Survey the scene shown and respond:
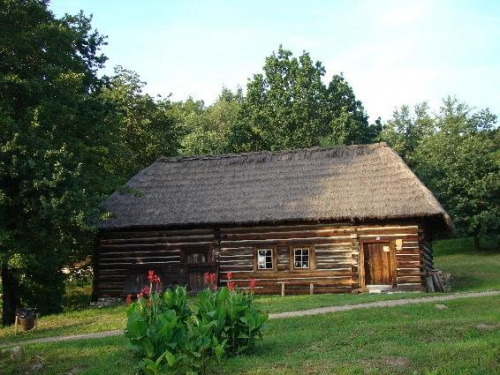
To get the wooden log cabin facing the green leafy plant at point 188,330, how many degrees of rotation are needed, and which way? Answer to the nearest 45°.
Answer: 0° — it already faces it

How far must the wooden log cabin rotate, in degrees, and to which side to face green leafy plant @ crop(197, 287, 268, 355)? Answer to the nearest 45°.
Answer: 0° — it already faces it

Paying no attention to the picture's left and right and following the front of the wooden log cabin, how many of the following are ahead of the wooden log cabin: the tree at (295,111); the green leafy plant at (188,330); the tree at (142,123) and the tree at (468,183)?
1

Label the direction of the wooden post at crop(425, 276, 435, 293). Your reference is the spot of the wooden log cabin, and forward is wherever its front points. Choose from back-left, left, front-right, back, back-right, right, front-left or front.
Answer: left

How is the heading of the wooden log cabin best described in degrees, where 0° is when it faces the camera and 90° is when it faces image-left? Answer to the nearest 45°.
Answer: approximately 0°

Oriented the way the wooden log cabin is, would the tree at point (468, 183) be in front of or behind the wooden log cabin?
behind

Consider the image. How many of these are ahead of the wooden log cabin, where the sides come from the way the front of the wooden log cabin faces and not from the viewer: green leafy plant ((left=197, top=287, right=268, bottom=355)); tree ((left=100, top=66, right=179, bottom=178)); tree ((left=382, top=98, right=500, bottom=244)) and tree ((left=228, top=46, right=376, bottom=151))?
1

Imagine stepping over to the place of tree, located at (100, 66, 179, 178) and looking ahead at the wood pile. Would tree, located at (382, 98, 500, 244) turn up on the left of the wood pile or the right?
left

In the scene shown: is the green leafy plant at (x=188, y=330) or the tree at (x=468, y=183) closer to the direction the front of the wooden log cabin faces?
the green leafy plant

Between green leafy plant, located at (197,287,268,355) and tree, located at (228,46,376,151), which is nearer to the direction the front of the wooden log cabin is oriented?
the green leafy plant

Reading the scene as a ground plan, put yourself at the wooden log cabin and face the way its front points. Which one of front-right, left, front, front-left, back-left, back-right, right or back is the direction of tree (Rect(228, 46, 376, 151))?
back

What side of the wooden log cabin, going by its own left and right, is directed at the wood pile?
left

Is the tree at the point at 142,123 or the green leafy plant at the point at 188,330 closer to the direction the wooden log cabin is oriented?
the green leafy plant
